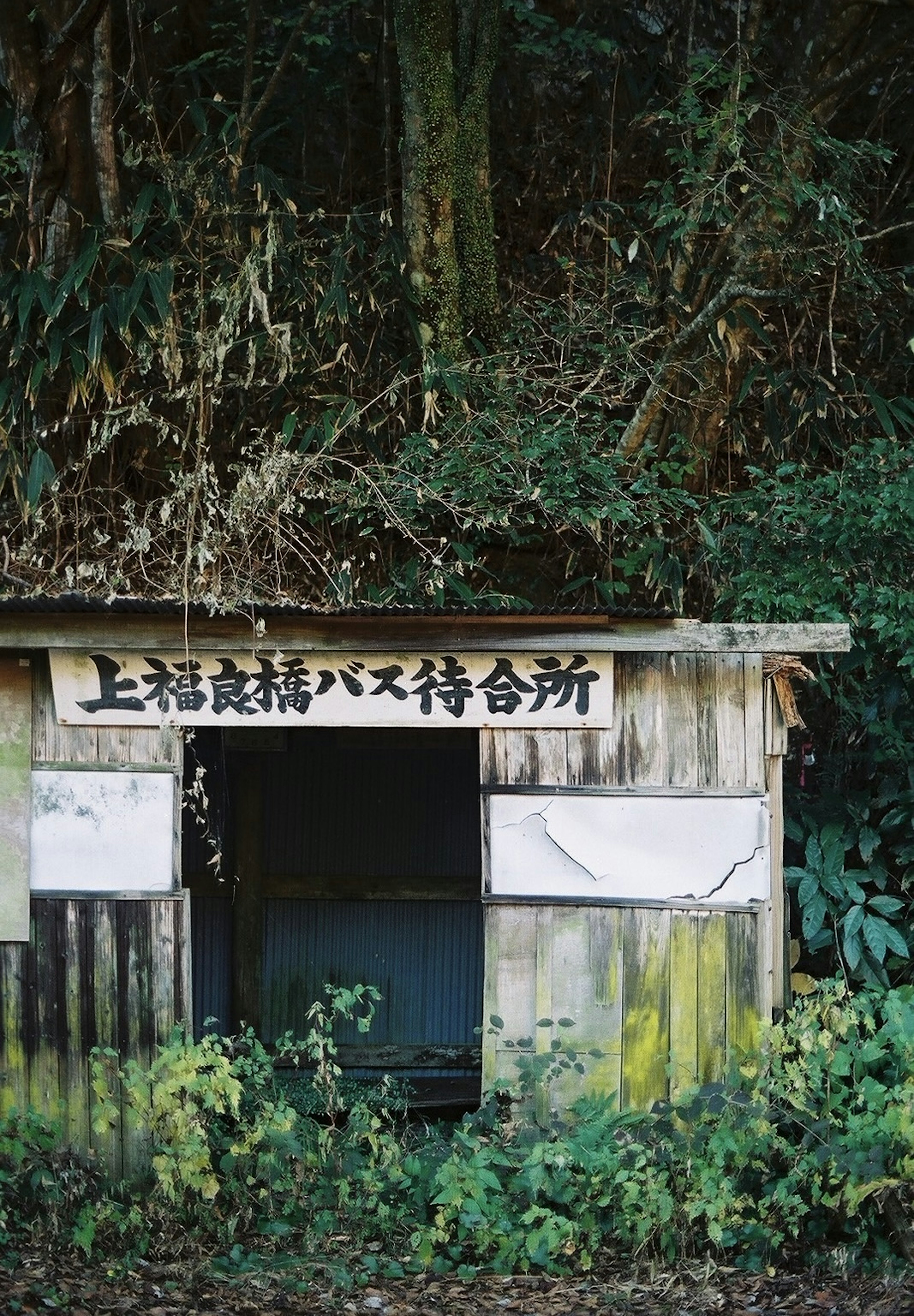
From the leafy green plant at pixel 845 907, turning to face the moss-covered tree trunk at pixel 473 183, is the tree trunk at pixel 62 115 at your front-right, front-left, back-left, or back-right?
front-left

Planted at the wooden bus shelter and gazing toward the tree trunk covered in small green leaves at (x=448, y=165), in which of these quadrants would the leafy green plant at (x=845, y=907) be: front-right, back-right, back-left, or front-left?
front-right

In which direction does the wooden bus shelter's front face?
toward the camera

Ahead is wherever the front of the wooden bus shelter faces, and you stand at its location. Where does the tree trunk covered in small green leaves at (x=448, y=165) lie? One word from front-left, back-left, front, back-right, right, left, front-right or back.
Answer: back

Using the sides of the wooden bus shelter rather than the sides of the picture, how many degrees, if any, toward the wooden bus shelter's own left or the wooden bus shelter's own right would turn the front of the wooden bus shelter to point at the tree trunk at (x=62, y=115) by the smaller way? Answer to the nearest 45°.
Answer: approximately 135° to the wooden bus shelter's own right

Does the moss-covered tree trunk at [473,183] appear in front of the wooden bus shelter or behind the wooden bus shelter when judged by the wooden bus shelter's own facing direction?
behind

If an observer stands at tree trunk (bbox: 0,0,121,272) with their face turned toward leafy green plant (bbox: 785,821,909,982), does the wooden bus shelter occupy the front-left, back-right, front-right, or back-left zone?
front-right

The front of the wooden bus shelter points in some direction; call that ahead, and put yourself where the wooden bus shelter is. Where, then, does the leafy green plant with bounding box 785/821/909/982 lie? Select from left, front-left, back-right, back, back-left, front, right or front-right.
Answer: back-left
